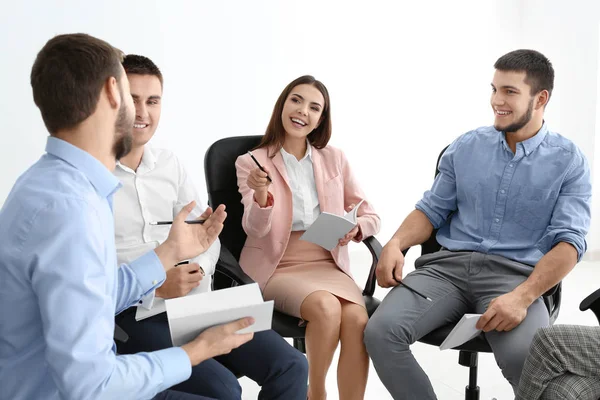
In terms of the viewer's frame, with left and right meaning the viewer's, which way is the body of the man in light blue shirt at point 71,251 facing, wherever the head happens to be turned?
facing away from the viewer and to the right of the viewer

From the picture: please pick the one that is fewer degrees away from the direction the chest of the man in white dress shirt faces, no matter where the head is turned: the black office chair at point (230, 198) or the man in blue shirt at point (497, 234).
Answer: the man in blue shirt

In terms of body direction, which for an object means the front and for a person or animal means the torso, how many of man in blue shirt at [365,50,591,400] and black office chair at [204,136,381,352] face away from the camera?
0

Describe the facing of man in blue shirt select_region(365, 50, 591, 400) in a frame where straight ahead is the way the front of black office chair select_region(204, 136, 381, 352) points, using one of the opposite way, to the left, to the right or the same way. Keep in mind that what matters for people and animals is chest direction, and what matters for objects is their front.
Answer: to the right

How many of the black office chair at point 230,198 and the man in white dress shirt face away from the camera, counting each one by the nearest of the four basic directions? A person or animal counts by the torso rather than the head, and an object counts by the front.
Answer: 0

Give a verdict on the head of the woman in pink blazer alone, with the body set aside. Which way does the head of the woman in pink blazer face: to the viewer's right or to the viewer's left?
to the viewer's left

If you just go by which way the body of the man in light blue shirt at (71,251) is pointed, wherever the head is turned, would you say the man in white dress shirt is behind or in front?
in front

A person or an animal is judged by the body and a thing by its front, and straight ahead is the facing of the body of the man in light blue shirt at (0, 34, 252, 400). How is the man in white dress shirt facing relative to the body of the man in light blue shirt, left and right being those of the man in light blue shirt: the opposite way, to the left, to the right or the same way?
to the right

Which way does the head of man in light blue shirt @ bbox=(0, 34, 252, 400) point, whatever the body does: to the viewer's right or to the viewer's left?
to the viewer's right

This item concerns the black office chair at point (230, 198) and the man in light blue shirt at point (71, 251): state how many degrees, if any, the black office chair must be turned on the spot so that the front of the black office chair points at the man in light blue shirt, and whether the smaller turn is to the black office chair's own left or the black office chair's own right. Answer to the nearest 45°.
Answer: approximately 45° to the black office chair's own right

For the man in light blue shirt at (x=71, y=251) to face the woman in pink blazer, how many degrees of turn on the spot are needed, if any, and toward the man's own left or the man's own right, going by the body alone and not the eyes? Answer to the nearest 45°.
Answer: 0° — they already face them
